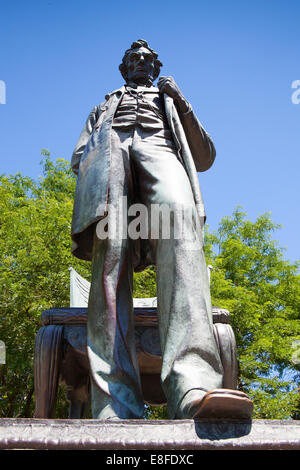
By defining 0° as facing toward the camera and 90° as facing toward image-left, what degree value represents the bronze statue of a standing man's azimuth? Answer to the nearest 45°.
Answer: approximately 0°

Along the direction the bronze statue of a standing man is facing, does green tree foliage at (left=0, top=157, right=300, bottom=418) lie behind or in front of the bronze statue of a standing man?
behind

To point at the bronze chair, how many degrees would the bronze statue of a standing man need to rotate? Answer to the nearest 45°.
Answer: approximately 135° to its right

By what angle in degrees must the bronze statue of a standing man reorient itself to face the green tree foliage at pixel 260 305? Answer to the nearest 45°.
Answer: approximately 180°
